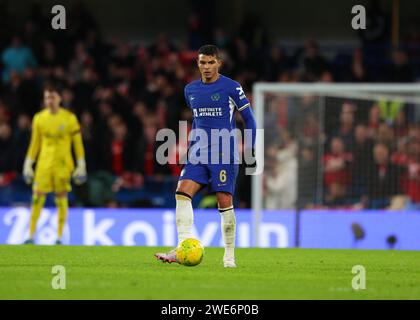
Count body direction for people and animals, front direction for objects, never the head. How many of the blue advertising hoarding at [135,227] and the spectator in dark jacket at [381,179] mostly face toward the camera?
2

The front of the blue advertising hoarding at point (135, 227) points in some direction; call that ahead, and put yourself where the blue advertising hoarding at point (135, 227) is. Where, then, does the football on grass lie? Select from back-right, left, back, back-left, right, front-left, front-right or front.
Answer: front

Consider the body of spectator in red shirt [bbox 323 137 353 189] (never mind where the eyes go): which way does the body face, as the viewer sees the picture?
toward the camera

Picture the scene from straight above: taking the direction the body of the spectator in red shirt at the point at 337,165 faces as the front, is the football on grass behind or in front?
in front

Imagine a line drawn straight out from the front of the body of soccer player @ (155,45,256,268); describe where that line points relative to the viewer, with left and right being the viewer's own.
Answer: facing the viewer and to the left of the viewer

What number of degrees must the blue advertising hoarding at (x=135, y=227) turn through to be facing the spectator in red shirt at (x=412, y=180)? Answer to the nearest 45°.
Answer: approximately 90° to its left

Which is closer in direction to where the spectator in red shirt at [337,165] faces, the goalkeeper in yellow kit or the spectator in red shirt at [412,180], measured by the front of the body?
the goalkeeper in yellow kit

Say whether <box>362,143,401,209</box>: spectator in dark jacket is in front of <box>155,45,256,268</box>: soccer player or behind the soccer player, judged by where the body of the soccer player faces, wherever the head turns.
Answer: behind

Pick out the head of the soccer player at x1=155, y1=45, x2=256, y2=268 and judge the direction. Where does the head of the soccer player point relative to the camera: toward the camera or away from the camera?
toward the camera

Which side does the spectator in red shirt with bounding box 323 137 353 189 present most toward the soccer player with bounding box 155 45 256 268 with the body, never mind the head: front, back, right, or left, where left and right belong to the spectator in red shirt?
front

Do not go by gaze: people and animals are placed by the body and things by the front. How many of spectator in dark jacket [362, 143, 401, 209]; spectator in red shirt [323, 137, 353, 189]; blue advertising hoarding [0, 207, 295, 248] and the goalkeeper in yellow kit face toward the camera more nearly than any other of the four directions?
4

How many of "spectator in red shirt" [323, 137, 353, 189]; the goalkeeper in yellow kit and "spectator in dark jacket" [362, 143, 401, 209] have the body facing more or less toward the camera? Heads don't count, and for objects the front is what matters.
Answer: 3

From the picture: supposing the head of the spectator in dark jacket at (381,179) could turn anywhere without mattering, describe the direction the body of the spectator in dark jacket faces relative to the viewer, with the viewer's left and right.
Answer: facing the viewer

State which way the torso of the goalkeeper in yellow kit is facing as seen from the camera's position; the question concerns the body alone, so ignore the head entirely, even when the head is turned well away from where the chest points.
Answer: toward the camera
